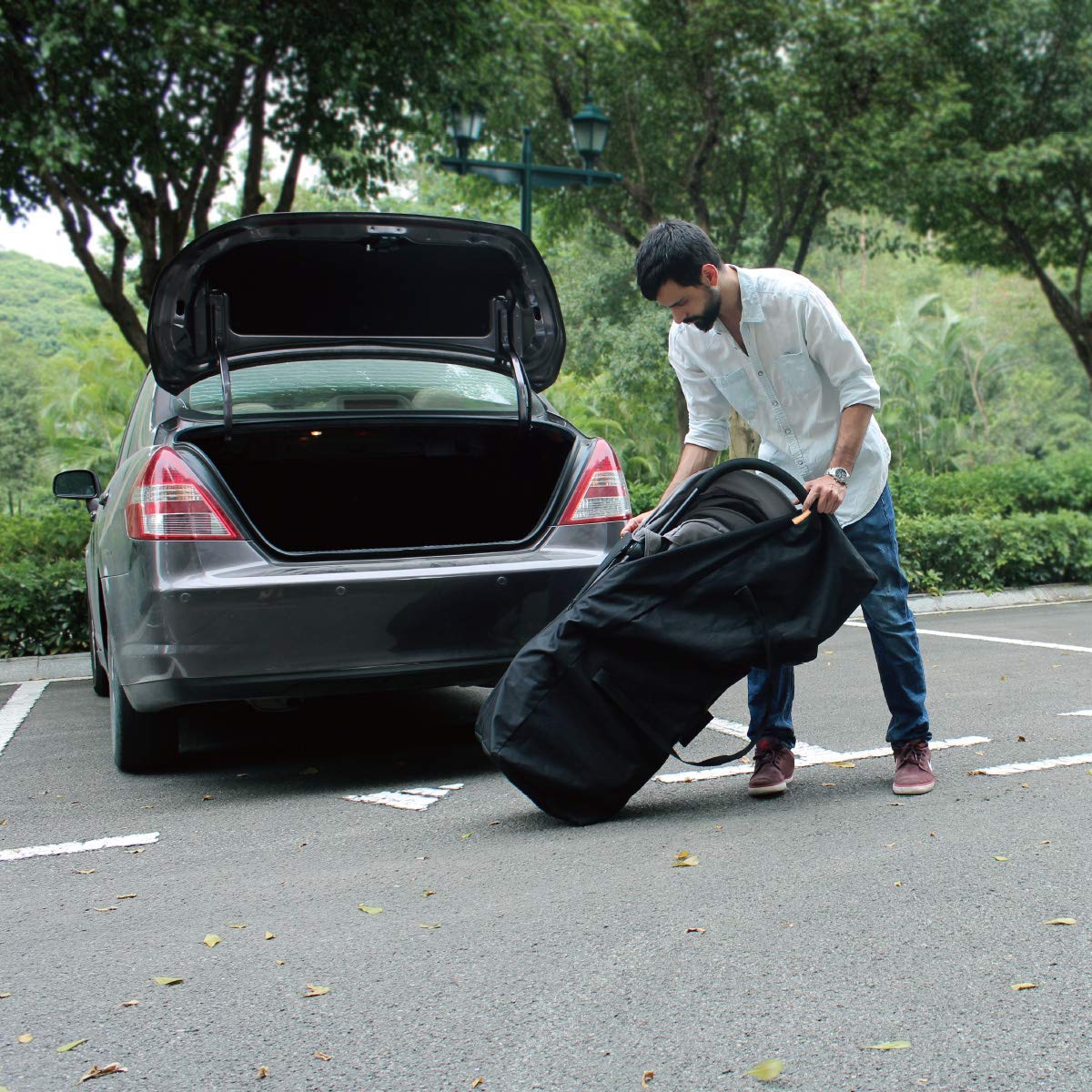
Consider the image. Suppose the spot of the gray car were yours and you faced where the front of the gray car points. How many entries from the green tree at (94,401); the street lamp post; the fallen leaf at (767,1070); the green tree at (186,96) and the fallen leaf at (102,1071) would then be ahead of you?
3

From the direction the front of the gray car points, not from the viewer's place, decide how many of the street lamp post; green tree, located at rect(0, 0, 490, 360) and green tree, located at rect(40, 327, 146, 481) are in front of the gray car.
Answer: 3

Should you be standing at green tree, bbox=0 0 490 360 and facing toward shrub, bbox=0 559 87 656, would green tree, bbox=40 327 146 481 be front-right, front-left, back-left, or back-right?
back-right

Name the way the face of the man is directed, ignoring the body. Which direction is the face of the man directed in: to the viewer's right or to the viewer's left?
to the viewer's left

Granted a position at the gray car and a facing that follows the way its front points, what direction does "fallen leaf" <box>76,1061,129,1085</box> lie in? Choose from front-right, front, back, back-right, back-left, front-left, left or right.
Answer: back

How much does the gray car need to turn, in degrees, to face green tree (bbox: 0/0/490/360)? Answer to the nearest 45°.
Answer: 0° — it already faces it

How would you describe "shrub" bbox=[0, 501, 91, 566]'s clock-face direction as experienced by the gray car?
The shrub is roughly at 11 o'clock from the gray car.

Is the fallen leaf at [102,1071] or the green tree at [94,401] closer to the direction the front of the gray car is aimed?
the green tree

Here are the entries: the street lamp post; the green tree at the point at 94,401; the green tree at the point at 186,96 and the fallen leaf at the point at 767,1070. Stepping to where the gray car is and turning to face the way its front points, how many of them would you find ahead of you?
3

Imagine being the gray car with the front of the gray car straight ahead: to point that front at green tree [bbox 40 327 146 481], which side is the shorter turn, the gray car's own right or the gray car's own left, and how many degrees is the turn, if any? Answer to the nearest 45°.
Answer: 0° — it already faces it

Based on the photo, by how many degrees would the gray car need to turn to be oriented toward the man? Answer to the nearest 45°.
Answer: approximately 135° to its right

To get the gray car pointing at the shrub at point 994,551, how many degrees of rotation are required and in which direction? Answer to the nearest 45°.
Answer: approximately 45° to its right

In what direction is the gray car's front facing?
away from the camera
